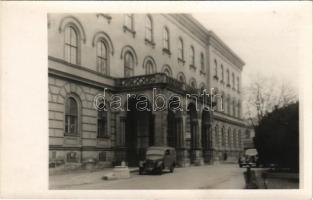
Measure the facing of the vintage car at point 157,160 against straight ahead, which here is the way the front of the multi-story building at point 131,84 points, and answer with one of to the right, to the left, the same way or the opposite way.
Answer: to the right

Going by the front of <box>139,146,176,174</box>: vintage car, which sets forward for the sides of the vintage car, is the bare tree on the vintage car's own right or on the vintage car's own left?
on the vintage car's own left

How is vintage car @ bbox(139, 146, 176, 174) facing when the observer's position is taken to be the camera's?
facing the viewer and to the left of the viewer

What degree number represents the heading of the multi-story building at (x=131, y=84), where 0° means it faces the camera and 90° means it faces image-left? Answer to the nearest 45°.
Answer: approximately 315°
